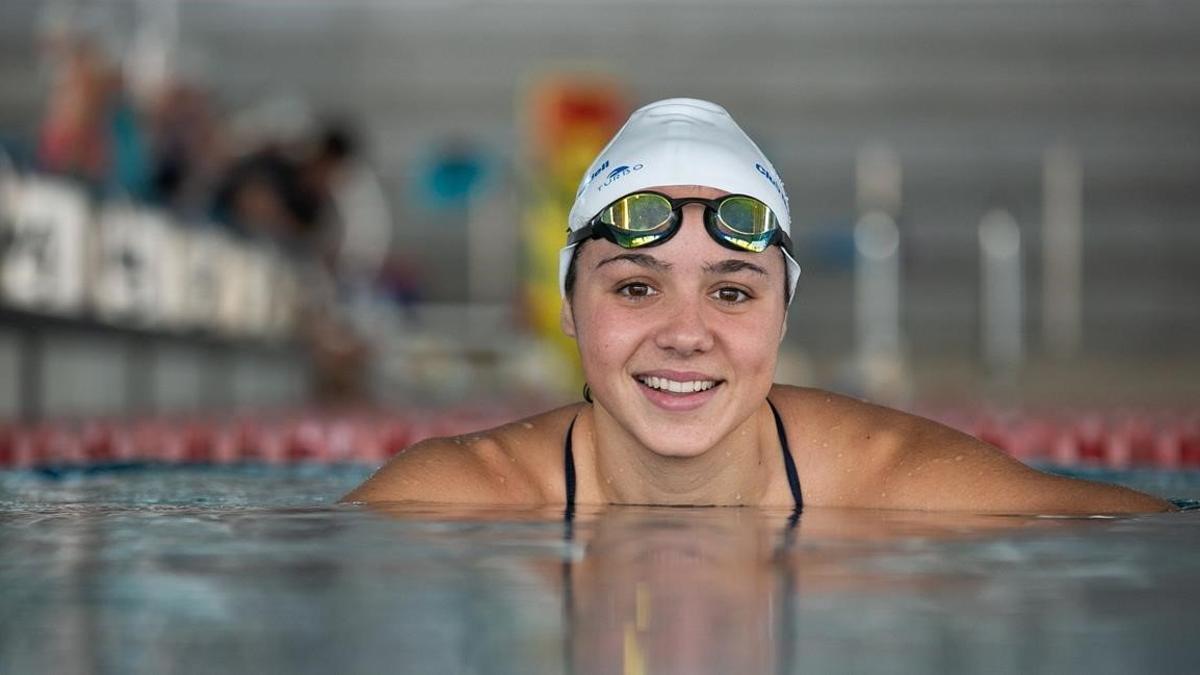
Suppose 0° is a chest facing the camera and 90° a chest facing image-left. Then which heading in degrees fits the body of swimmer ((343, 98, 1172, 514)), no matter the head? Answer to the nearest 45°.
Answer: approximately 0°

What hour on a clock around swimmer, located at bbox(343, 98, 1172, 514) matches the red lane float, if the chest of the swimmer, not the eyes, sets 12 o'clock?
The red lane float is roughly at 5 o'clock from the swimmer.
